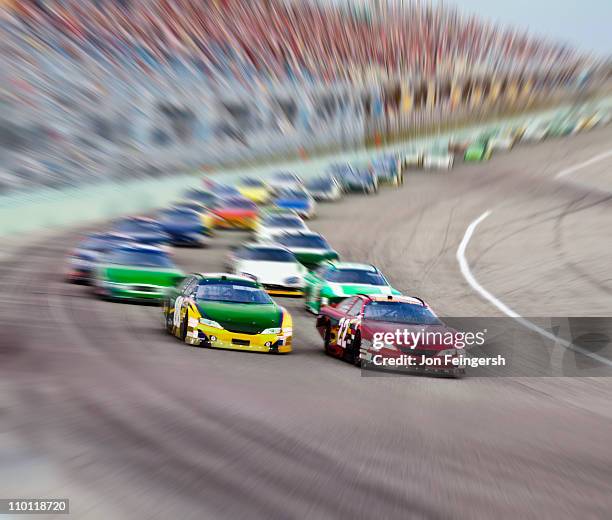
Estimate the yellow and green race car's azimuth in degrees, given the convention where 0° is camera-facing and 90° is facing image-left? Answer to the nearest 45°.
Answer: approximately 315°

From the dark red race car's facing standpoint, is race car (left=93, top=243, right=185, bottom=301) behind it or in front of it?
behind

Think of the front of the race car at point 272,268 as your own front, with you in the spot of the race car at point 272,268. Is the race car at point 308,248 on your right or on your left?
on your left

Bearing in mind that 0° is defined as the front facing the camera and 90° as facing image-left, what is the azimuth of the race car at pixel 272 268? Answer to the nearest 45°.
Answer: approximately 315°

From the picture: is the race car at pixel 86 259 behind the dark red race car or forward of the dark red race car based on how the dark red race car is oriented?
behind

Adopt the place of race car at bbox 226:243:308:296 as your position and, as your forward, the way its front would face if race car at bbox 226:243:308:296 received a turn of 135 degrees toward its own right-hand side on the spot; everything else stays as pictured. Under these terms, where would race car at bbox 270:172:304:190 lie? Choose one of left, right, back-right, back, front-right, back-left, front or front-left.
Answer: right

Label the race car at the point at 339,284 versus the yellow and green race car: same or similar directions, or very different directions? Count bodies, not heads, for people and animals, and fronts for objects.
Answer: same or similar directions

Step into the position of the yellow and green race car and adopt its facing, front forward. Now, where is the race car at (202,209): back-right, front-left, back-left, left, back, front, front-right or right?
back-left

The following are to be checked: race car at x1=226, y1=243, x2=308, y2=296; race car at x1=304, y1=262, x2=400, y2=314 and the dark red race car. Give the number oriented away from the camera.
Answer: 0

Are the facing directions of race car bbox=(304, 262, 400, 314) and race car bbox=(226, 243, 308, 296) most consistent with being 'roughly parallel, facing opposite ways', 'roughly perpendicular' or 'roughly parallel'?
roughly parallel

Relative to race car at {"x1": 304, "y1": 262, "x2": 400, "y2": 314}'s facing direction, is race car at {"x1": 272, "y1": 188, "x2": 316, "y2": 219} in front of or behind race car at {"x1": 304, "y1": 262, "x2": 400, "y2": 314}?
behind

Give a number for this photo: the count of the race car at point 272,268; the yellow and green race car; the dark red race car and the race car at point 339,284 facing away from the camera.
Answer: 0

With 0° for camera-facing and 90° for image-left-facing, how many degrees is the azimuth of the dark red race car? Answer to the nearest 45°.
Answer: approximately 315°

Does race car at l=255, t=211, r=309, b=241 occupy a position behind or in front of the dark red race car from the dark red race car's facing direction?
behind

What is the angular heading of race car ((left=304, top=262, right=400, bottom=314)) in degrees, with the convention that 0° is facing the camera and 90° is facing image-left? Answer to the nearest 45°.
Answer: approximately 315°
